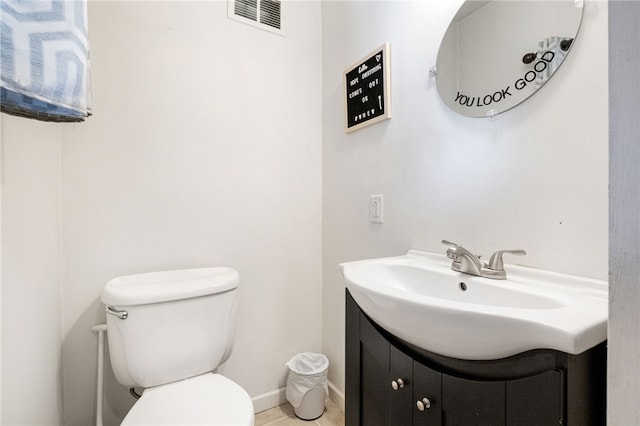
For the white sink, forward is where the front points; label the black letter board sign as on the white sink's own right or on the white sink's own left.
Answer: on the white sink's own right

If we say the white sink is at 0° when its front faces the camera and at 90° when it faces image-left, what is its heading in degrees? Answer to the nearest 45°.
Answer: approximately 45°

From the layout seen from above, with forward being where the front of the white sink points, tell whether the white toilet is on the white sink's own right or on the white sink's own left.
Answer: on the white sink's own right

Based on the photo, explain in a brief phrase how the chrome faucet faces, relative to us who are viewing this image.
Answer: facing the viewer and to the left of the viewer

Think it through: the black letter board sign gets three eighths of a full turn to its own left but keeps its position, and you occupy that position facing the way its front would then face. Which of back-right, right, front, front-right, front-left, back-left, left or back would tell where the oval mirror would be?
front-right
